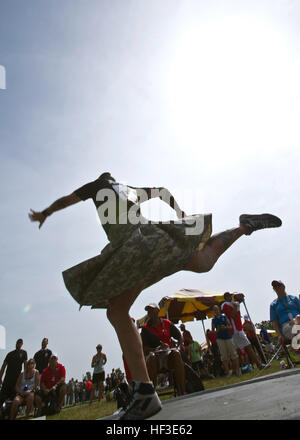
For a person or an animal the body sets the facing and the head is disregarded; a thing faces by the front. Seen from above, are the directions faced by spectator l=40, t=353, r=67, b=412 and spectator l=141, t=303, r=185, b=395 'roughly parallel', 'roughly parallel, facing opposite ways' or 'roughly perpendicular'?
roughly parallel

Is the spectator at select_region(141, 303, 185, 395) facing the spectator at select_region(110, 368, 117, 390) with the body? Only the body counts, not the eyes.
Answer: no

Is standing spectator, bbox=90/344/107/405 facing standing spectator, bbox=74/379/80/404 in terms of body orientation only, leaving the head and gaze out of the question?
no

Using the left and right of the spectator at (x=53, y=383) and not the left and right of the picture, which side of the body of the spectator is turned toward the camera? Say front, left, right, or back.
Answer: front

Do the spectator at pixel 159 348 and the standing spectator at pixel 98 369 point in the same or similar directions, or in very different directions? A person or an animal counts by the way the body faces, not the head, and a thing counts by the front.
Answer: same or similar directions

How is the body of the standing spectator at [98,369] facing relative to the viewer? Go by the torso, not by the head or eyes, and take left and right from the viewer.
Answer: facing the viewer

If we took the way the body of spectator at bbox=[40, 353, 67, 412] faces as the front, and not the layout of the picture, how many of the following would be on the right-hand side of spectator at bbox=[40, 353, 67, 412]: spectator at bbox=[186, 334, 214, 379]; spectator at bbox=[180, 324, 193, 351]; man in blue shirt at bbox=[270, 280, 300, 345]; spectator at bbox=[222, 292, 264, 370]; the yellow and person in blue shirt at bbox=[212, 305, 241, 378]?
0

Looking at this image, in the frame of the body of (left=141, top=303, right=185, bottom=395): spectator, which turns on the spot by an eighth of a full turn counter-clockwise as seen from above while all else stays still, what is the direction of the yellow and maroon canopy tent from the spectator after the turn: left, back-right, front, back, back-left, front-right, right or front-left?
back-left

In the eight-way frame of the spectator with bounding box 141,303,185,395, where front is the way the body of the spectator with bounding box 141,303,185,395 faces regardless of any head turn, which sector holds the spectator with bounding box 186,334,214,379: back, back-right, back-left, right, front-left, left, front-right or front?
back

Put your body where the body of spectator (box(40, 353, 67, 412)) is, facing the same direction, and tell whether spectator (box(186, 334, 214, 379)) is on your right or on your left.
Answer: on your left

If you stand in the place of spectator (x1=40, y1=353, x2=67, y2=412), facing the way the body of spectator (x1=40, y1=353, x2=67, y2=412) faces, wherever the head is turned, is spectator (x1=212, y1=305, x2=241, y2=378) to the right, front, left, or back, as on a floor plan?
left

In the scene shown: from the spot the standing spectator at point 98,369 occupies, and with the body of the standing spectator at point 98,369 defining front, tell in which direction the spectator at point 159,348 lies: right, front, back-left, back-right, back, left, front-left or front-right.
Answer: front

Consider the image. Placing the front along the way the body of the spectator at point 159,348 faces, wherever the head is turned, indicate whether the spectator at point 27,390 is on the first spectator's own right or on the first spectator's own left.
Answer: on the first spectator's own right
